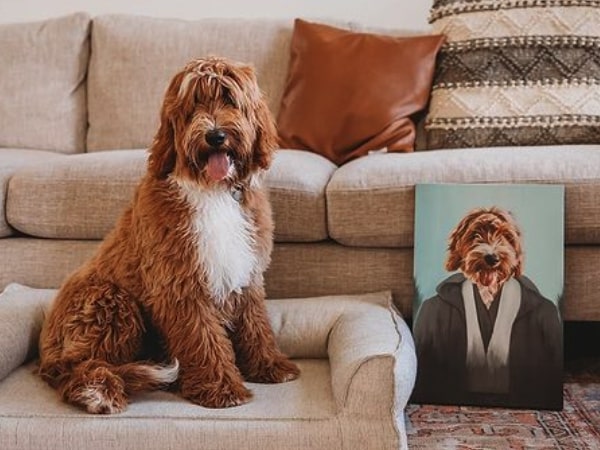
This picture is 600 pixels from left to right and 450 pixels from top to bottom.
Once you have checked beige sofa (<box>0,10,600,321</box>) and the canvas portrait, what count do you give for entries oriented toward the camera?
2

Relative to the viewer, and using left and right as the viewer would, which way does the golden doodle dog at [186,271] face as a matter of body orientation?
facing the viewer and to the right of the viewer

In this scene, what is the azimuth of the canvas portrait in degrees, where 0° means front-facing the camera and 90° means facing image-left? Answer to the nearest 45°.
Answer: approximately 0°

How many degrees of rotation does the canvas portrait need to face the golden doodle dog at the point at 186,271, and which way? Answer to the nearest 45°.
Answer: approximately 45° to its right

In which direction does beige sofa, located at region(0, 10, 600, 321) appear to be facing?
toward the camera
